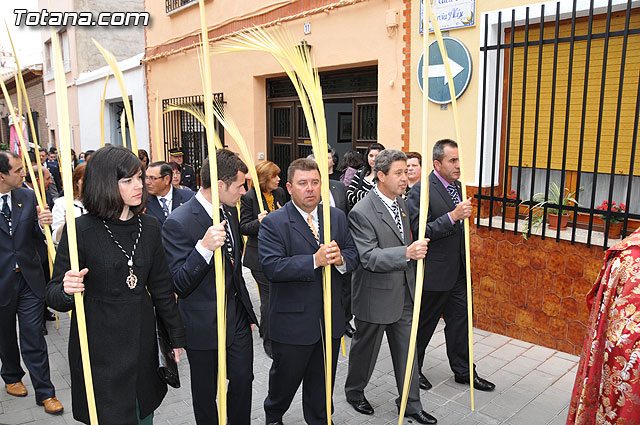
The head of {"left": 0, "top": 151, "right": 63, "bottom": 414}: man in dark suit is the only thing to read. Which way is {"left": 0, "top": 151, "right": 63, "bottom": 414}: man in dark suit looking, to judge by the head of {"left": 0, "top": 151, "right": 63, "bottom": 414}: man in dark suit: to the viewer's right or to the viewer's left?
to the viewer's right

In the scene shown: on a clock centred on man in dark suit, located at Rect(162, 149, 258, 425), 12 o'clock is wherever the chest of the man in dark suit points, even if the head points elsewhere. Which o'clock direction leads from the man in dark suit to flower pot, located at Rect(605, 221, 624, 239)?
The flower pot is roughly at 10 o'clock from the man in dark suit.

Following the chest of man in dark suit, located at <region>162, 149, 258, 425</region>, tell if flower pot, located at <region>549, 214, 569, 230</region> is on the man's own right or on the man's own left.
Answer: on the man's own left
